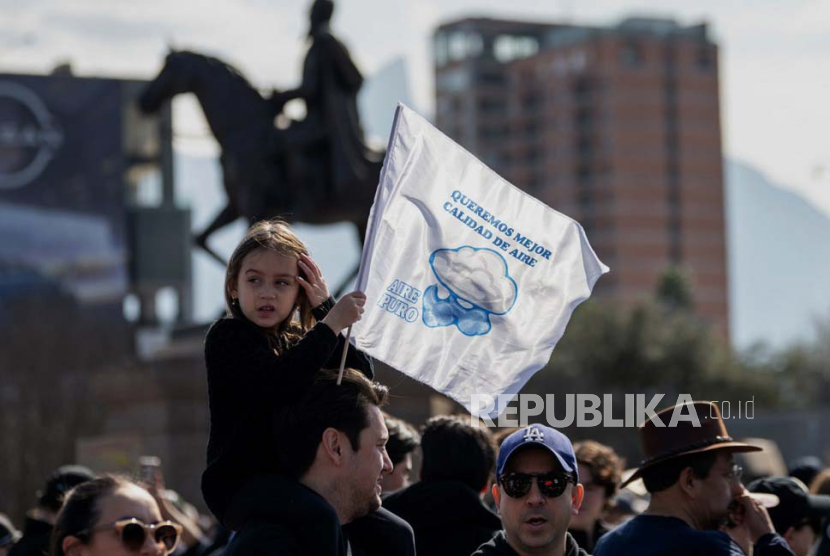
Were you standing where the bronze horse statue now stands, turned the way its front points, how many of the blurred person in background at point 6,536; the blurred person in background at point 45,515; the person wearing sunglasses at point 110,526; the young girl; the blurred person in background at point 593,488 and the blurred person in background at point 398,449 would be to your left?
6

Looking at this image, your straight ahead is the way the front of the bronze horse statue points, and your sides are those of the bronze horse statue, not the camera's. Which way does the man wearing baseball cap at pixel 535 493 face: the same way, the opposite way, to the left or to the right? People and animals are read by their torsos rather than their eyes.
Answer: to the left

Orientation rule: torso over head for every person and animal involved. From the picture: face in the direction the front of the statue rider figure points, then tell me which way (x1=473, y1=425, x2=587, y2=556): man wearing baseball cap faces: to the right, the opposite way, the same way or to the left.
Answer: to the left

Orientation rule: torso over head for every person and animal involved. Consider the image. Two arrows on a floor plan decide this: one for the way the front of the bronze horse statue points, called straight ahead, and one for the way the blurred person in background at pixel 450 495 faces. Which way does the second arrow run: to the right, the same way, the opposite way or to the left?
to the right

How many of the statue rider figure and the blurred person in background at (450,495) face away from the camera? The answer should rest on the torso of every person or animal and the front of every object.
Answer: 1

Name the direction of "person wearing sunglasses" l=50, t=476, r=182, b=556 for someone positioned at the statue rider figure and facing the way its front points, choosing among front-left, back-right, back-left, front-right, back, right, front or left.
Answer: left

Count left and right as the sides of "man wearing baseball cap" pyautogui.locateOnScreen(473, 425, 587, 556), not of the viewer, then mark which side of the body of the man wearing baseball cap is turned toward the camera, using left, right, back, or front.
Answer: front

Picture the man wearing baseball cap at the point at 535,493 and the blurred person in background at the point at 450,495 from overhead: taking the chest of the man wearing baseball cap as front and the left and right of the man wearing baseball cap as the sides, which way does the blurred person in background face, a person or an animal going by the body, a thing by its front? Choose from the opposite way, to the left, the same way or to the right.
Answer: the opposite way

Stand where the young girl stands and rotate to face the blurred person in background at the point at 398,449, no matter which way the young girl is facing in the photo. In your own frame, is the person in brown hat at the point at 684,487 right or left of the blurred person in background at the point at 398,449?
right

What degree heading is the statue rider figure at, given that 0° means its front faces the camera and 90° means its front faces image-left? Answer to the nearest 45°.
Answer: approximately 90°

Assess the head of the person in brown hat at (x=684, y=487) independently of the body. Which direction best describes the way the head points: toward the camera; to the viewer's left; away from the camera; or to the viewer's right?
to the viewer's right

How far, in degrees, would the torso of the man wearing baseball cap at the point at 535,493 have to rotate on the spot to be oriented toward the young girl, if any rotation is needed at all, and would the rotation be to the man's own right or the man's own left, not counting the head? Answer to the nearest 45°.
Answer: approximately 45° to the man's own right

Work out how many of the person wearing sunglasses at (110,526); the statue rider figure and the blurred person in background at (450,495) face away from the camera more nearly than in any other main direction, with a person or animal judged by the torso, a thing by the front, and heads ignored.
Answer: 1

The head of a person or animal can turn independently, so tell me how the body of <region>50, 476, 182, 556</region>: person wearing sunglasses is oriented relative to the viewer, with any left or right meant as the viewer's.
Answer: facing the viewer and to the right of the viewer
